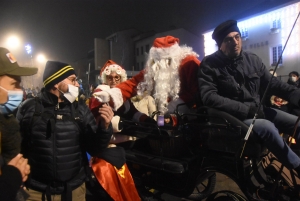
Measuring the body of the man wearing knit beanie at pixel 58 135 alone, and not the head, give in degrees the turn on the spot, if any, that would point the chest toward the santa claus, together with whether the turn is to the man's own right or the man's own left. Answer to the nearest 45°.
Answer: approximately 135° to the man's own left

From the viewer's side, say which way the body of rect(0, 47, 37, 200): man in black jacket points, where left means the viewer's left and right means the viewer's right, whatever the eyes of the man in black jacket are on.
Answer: facing to the right of the viewer

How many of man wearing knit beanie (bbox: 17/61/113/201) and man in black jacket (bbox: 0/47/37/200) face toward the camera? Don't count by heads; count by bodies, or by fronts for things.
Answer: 1

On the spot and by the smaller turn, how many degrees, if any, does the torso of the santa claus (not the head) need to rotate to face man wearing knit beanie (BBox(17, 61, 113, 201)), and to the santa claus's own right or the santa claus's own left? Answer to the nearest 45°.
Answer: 0° — they already face them

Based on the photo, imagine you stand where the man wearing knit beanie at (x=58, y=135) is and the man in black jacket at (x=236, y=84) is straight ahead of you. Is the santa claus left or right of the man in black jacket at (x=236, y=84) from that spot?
left

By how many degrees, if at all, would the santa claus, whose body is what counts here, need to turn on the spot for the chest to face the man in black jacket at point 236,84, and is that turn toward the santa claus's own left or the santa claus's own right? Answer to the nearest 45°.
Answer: approximately 90° to the santa claus's own left

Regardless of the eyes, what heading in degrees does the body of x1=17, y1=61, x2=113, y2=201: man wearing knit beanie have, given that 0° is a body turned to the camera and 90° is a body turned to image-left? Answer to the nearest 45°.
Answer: approximately 0°
